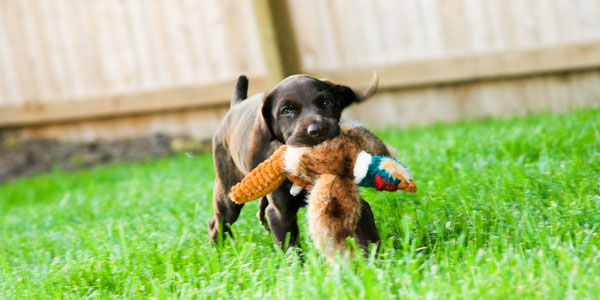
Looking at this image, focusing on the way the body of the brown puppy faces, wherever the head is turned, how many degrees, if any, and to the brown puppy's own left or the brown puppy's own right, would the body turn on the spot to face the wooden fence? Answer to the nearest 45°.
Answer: approximately 135° to the brown puppy's own left

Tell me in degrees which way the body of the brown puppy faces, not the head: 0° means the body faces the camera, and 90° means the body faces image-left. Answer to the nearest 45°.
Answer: approximately 315°
